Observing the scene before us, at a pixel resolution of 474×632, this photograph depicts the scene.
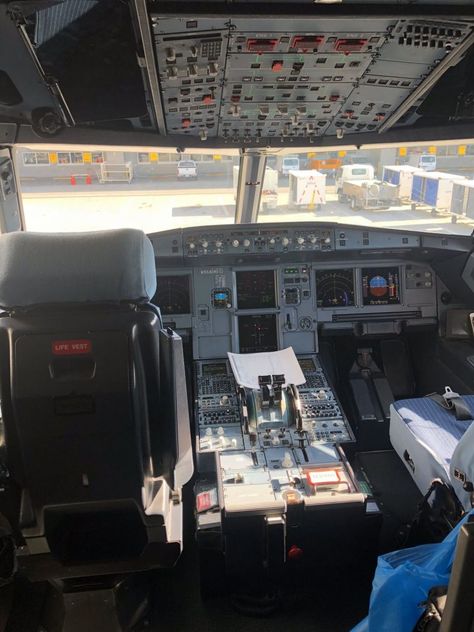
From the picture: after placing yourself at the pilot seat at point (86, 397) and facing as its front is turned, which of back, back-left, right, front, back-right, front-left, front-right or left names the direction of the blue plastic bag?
back-right

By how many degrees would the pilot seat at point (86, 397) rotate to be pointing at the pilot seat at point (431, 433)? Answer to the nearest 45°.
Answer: approximately 90° to its right

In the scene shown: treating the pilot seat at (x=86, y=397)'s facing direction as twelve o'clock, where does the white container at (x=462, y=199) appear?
The white container is roughly at 2 o'clock from the pilot seat.

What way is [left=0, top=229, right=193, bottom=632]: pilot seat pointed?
away from the camera

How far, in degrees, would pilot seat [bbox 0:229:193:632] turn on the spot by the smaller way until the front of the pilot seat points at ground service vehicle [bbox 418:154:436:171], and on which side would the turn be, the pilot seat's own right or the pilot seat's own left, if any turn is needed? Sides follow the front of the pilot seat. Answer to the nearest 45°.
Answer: approximately 45° to the pilot seat's own right

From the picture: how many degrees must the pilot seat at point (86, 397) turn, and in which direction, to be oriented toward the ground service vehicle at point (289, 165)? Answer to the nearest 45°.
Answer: approximately 45° to its right

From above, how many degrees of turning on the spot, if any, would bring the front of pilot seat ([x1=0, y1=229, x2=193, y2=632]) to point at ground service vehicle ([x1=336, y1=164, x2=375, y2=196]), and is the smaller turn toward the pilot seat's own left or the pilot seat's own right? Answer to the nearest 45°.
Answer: approximately 45° to the pilot seat's own right

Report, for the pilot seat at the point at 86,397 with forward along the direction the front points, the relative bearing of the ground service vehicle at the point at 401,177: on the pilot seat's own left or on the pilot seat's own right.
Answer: on the pilot seat's own right
